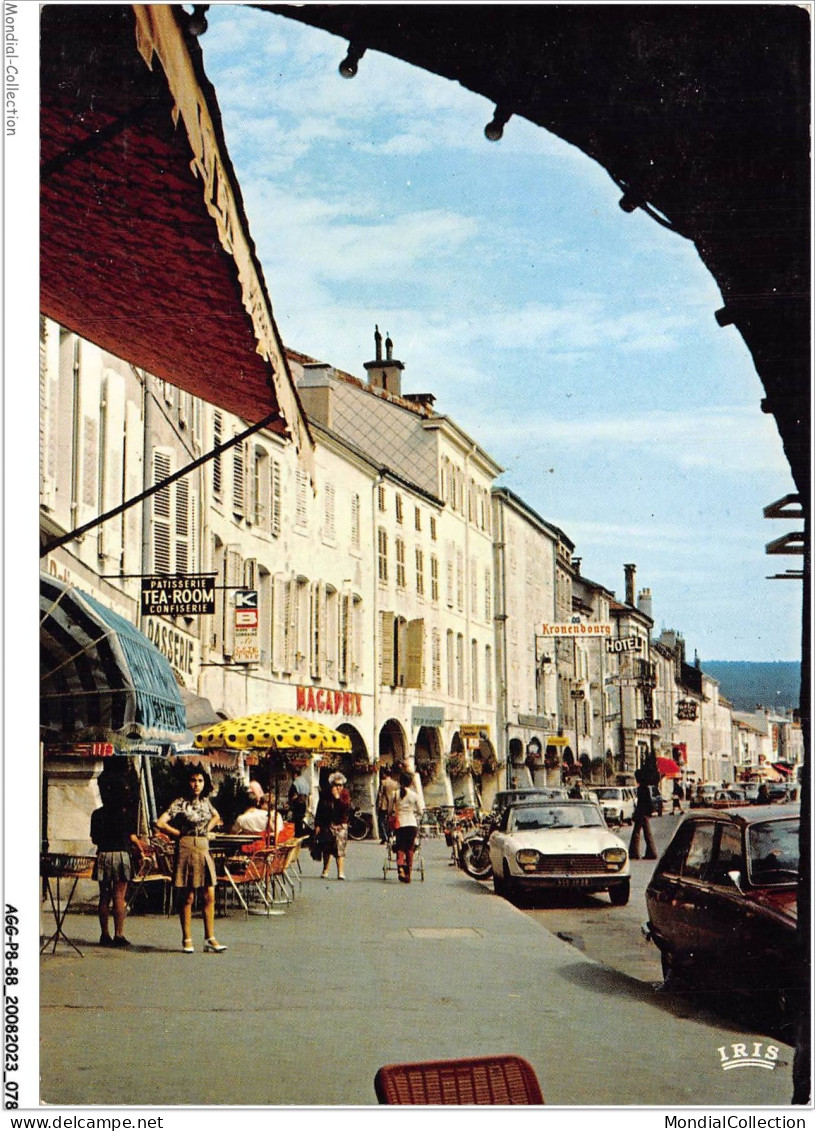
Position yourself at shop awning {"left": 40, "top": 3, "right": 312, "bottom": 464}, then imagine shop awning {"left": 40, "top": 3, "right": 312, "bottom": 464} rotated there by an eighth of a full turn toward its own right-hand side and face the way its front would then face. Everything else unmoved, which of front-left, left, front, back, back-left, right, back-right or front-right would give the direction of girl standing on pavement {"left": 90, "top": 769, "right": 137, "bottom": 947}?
back-left

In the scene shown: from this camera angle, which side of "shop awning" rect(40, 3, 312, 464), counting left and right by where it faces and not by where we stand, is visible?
right

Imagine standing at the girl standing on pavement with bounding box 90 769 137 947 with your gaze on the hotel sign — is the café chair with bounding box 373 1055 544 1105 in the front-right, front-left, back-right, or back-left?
back-right

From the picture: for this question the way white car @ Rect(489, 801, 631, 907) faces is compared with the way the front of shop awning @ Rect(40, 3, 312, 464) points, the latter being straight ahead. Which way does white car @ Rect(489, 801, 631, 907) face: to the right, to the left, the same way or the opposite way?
to the right
